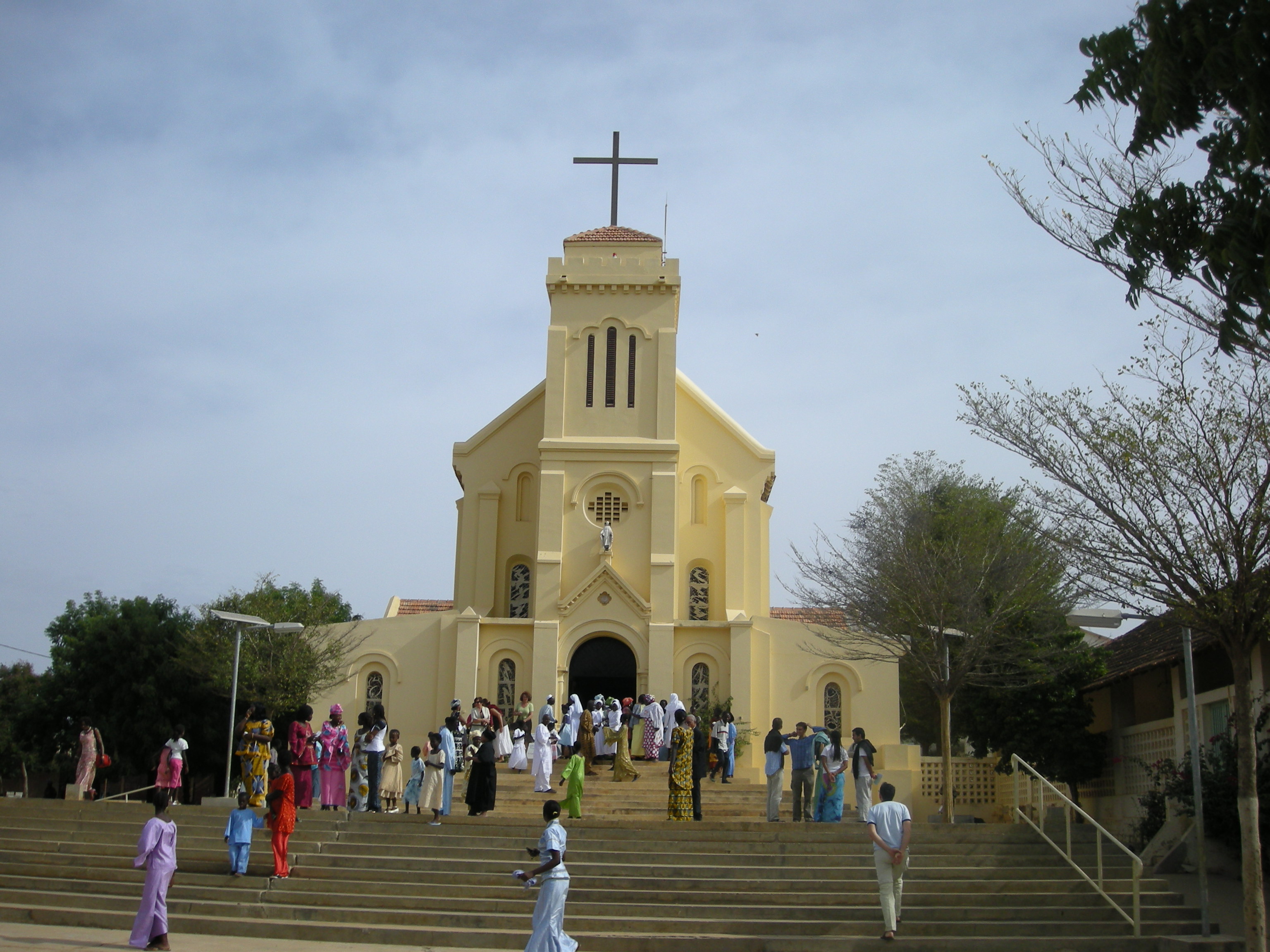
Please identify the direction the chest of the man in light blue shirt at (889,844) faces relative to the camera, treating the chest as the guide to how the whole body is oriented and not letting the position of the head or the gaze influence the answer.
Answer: away from the camera

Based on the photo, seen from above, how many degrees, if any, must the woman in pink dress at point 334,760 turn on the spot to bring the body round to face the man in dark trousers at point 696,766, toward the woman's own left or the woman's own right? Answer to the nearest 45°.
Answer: approximately 45° to the woman's own left

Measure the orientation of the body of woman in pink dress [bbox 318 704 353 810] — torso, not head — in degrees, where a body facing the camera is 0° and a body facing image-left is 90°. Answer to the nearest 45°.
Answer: approximately 0°

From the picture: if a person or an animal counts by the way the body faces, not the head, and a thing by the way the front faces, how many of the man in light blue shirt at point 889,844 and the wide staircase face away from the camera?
1

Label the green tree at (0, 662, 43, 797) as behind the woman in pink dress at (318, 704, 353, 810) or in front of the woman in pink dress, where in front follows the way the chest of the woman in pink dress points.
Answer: behind

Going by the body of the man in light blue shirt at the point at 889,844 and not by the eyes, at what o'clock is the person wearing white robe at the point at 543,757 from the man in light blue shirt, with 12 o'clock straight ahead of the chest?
The person wearing white robe is roughly at 11 o'clock from the man in light blue shirt.

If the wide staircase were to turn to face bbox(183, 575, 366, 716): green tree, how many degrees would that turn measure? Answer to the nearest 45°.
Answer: approximately 135° to its right

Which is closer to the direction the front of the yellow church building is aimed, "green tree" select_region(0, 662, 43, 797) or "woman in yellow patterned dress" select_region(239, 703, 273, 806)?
the woman in yellow patterned dress
